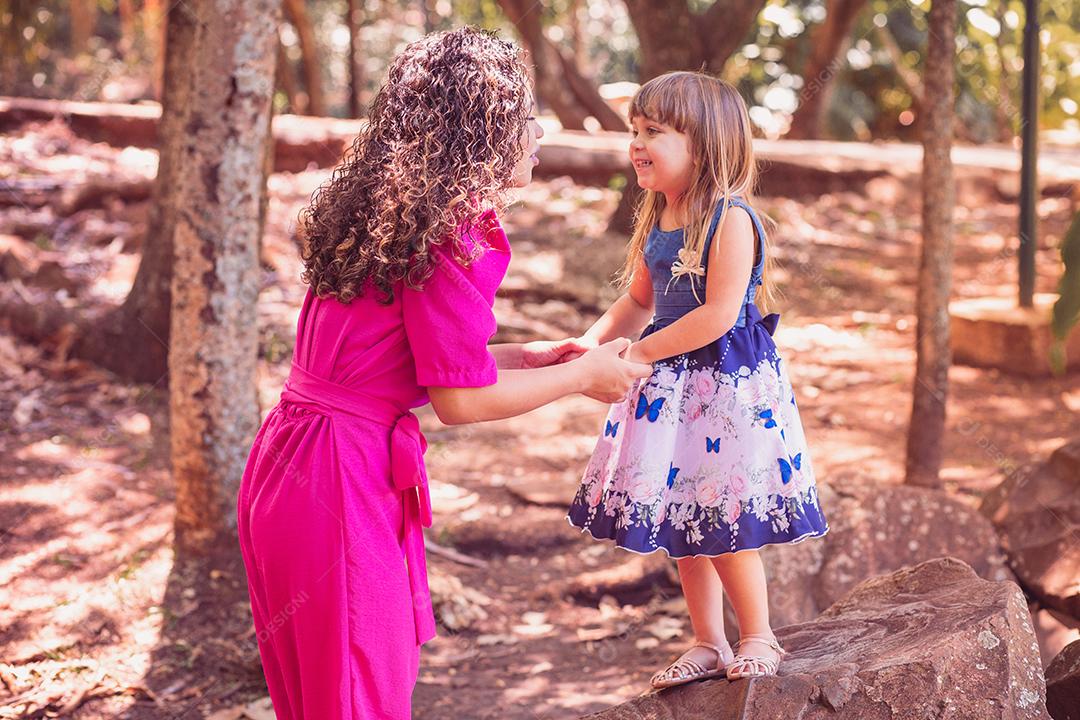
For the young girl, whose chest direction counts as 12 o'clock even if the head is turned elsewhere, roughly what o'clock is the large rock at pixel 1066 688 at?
The large rock is roughly at 7 o'clock from the young girl.

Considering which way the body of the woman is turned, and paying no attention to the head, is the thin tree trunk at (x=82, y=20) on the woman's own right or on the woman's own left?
on the woman's own left

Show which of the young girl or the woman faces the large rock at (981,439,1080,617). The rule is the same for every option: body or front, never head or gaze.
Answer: the woman

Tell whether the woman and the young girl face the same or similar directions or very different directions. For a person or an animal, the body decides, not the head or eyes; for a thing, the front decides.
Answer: very different directions

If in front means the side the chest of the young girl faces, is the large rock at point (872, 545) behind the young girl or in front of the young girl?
behind

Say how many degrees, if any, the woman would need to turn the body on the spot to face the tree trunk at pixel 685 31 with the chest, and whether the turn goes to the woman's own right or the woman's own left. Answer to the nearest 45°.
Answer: approximately 45° to the woman's own left

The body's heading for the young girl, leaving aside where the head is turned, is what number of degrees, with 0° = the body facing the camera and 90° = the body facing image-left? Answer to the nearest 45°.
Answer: approximately 45°

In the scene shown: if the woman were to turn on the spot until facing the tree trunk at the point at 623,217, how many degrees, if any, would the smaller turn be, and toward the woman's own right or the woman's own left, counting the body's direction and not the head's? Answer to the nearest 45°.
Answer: approximately 45° to the woman's own left

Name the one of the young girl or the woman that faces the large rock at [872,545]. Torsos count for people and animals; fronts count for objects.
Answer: the woman

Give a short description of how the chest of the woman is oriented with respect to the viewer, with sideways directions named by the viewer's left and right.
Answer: facing away from the viewer and to the right of the viewer
